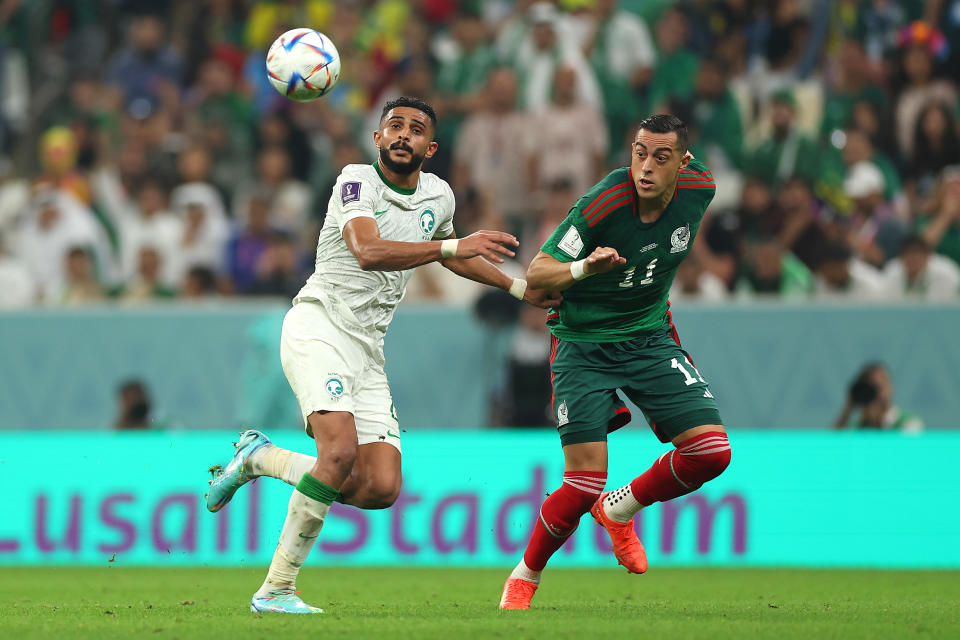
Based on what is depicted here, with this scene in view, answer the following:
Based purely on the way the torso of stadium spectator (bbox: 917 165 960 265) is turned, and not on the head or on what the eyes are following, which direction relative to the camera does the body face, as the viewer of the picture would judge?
toward the camera

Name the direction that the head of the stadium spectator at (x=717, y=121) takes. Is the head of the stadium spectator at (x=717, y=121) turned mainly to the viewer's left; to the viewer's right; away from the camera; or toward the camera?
toward the camera

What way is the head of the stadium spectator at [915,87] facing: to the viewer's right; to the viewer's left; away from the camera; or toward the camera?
toward the camera

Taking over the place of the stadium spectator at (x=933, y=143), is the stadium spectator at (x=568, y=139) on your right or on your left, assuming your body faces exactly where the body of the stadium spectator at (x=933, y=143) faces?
on your right

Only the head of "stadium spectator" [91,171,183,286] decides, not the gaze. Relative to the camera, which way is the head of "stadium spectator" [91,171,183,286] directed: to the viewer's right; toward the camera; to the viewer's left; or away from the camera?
toward the camera

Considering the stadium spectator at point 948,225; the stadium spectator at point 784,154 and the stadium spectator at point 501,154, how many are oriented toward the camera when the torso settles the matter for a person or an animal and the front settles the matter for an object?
3

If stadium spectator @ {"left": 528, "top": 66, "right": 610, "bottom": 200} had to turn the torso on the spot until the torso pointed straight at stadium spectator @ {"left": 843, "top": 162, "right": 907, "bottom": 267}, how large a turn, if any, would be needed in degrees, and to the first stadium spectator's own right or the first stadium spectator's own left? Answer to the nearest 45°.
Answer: approximately 90° to the first stadium spectator's own left

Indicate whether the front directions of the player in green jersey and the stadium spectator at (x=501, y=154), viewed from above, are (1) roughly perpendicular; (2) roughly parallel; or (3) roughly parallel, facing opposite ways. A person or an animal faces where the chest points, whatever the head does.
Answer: roughly parallel

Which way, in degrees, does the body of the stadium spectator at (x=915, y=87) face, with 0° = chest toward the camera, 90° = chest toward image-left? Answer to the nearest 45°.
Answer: approximately 0°

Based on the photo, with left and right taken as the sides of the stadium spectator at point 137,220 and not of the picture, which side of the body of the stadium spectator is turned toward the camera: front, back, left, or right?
front

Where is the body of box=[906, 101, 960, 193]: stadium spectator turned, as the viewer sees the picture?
toward the camera

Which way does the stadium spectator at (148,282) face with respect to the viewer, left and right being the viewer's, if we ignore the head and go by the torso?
facing the viewer
